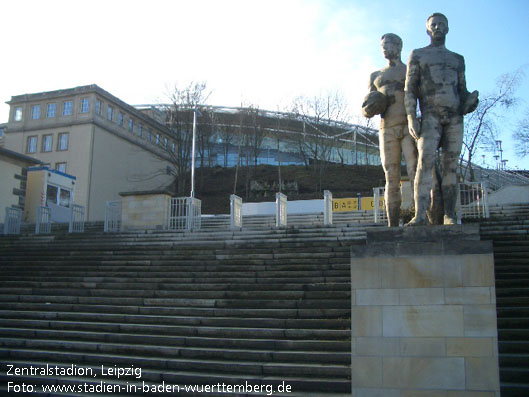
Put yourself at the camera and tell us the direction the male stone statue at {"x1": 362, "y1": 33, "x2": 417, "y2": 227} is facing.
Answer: facing the viewer and to the left of the viewer

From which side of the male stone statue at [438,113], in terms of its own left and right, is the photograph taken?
front

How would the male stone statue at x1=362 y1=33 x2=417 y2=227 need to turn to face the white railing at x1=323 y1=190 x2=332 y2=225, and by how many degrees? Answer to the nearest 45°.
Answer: approximately 135° to its right

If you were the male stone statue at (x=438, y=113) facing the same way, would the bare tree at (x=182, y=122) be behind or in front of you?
behind

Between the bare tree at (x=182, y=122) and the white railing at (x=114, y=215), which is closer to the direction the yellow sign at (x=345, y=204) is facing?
the white railing

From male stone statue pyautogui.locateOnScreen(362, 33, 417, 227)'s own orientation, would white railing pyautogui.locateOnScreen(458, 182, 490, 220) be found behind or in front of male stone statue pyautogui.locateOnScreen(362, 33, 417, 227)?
behind

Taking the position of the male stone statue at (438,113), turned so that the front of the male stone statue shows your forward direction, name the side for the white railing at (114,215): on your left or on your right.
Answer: on your right

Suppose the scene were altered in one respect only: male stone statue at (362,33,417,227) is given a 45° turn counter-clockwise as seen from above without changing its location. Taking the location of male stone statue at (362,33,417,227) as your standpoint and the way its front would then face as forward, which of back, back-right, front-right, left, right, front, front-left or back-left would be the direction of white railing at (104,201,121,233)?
back-right

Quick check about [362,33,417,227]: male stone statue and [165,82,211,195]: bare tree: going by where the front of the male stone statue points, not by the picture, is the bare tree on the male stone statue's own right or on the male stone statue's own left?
on the male stone statue's own right

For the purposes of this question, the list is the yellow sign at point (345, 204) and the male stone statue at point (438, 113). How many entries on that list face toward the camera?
2

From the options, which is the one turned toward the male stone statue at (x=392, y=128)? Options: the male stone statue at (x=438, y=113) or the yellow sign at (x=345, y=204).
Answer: the yellow sign

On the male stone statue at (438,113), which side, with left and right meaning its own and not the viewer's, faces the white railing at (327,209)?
back

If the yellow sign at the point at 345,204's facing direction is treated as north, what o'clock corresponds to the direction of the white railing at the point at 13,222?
The white railing is roughly at 2 o'clock from the yellow sign.
